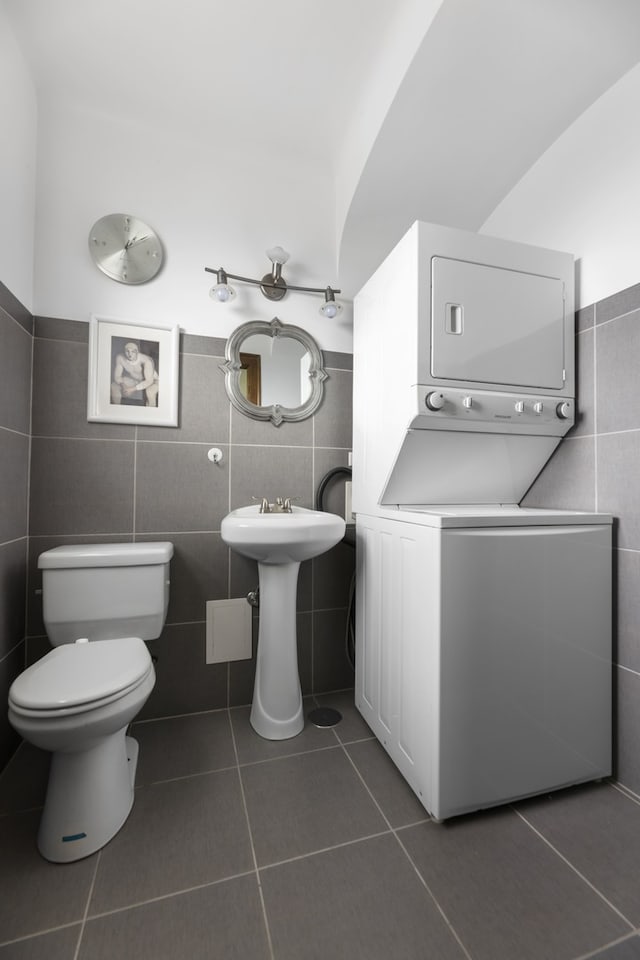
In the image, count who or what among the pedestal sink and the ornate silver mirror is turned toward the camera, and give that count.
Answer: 2

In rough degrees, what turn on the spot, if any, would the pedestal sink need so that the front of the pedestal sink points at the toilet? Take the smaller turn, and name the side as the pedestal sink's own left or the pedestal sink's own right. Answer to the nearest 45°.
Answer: approximately 45° to the pedestal sink's own right

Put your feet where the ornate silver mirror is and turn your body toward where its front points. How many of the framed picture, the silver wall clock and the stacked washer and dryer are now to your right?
2

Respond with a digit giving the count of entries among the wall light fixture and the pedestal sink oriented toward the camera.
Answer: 2

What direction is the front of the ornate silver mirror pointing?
toward the camera

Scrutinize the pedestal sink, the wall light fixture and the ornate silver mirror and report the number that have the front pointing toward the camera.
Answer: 3

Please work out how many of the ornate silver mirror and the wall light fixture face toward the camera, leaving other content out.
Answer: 2

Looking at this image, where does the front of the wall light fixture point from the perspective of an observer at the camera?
facing the viewer

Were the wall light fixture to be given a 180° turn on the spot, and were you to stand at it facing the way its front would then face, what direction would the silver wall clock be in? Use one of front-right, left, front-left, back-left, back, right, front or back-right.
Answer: left

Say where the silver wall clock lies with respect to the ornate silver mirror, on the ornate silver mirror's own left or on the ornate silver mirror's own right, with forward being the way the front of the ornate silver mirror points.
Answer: on the ornate silver mirror's own right

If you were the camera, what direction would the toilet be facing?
facing the viewer and to the left of the viewer
